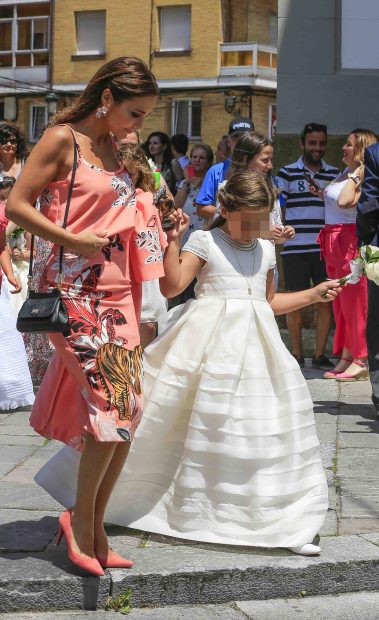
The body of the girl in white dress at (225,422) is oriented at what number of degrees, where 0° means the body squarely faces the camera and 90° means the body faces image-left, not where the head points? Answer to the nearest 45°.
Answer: approximately 315°

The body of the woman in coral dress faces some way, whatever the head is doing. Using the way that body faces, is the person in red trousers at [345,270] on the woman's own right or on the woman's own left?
on the woman's own left

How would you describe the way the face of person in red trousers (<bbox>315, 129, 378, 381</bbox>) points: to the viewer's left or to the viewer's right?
to the viewer's left

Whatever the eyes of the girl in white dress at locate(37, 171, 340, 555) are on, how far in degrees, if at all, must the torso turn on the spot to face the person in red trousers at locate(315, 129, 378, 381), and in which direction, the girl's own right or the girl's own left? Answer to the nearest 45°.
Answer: approximately 135° to the girl's own left

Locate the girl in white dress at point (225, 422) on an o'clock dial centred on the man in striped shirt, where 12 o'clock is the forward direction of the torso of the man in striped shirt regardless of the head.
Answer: The girl in white dress is roughly at 12 o'clock from the man in striped shirt.

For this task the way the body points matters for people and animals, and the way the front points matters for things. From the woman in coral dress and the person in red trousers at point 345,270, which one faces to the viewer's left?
the person in red trousers

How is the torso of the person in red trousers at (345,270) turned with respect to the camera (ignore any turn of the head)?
to the viewer's left

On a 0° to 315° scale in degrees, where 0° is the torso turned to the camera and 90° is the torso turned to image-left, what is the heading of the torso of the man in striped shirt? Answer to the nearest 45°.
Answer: approximately 0°
